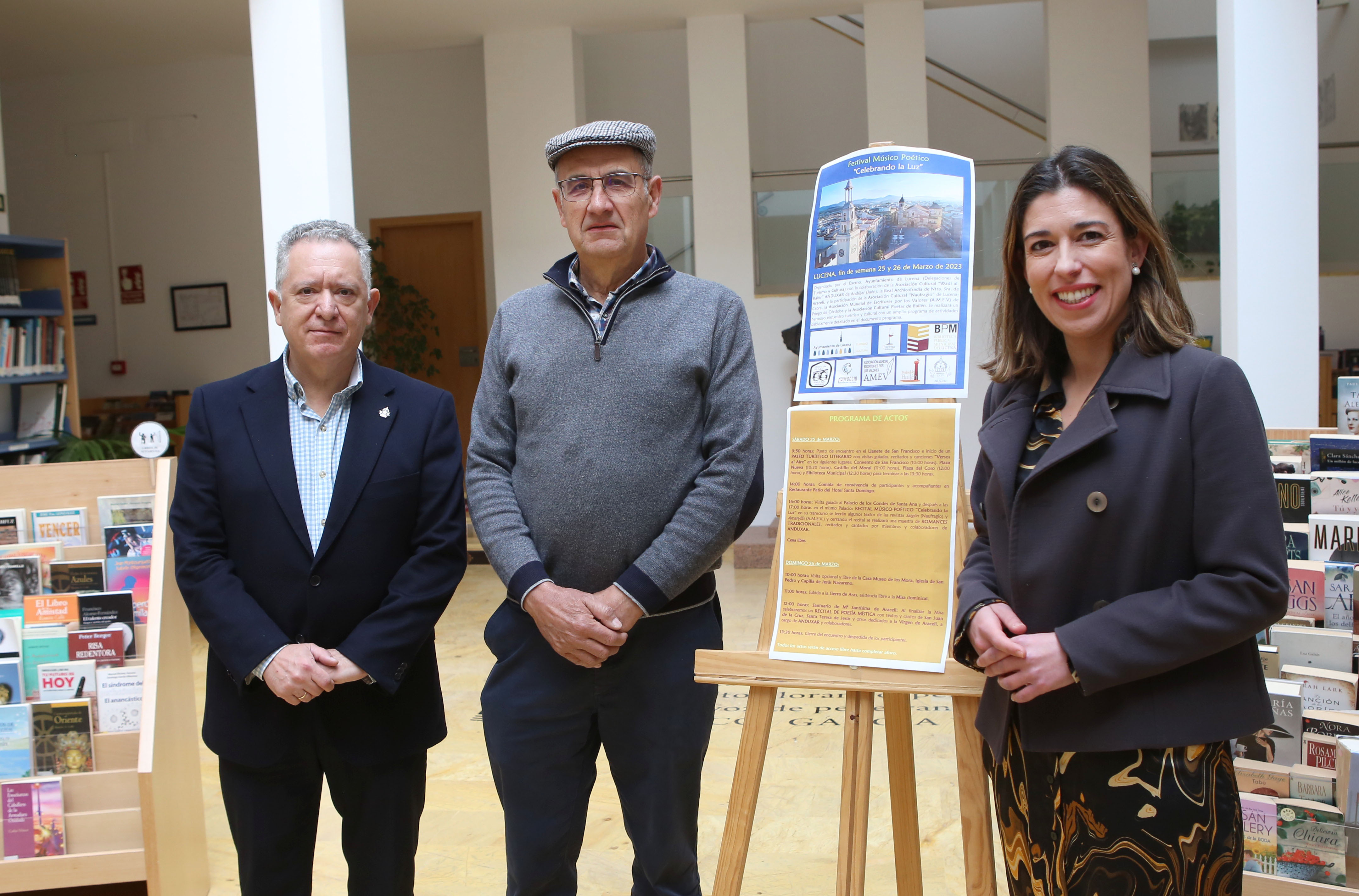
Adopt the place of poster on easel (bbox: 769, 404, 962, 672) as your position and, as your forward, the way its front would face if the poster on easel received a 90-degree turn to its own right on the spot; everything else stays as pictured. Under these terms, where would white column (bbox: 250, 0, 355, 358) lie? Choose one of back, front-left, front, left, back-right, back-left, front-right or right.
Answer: front-right

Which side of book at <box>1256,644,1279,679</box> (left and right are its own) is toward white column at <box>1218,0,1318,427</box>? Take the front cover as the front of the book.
back

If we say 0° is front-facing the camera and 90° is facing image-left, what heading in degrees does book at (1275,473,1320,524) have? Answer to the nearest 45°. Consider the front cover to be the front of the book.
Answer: approximately 0°
